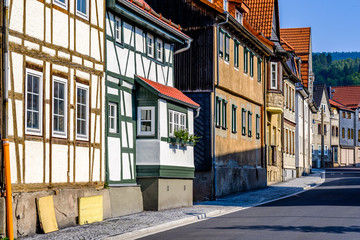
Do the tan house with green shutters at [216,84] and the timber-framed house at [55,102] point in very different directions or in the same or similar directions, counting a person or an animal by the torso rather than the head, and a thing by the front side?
same or similar directions

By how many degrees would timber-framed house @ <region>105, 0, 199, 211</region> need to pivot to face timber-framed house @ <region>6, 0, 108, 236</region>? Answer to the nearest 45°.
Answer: approximately 45° to its right

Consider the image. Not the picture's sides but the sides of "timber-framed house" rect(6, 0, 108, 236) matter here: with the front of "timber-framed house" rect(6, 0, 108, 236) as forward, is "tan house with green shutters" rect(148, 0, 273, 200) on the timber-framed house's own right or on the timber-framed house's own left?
on the timber-framed house's own left

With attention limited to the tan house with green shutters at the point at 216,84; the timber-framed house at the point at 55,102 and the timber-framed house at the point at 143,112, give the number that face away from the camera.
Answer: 0

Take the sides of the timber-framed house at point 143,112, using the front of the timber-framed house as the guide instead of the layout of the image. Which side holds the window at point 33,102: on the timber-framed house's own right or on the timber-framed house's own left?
on the timber-framed house's own right

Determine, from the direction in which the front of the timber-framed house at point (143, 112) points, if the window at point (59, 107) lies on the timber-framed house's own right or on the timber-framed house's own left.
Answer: on the timber-framed house's own right

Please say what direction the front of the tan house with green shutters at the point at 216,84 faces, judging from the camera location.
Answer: facing the viewer and to the right of the viewer

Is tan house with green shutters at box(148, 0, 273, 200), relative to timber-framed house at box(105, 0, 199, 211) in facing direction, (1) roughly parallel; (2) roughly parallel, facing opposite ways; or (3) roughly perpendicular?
roughly parallel

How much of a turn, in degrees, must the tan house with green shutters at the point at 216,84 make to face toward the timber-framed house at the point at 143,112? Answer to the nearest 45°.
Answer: approximately 45° to its right

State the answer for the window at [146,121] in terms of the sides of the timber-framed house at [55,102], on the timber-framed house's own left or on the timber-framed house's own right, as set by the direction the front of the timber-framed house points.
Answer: on the timber-framed house's own left

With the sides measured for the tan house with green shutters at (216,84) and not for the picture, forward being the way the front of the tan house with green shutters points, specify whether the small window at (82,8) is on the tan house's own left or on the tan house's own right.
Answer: on the tan house's own right

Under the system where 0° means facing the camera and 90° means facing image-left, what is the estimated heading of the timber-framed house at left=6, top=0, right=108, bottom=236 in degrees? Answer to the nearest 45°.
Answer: approximately 315°
